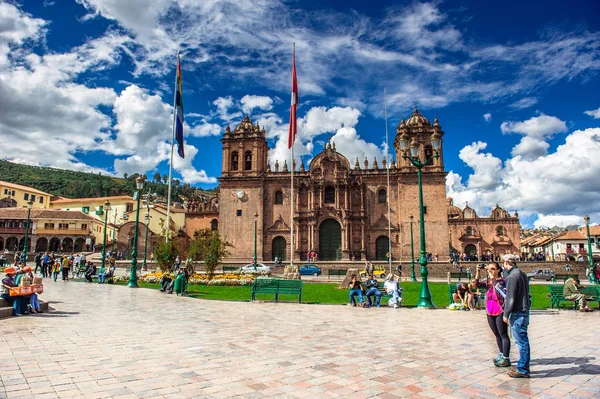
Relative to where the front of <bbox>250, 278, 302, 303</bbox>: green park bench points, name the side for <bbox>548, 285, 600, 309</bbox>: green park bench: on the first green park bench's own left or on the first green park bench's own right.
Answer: on the first green park bench's own left

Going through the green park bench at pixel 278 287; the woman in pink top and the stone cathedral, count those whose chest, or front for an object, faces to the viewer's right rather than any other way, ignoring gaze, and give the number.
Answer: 0

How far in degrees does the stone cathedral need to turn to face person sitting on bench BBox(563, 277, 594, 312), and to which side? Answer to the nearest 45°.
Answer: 0° — it already faces them

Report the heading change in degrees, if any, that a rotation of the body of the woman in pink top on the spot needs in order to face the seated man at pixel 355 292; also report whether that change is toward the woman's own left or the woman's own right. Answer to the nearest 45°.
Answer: approximately 90° to the woman's own right

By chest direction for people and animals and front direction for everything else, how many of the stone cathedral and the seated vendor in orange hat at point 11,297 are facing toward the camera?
1

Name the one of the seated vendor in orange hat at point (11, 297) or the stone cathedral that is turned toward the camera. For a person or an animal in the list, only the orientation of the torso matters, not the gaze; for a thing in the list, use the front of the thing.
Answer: the stone cathedral

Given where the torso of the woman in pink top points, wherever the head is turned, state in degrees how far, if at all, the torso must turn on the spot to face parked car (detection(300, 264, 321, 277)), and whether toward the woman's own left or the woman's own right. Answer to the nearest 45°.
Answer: approximately 90° to the woman's own right

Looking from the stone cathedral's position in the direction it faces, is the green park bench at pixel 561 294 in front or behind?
in front

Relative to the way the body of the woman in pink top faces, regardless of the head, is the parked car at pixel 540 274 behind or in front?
behind

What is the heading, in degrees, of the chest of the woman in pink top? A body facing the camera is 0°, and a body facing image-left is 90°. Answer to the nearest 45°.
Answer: approximately 45°

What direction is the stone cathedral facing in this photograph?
toward the camera

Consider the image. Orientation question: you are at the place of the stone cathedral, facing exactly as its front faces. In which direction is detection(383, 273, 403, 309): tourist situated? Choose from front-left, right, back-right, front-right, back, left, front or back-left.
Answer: front

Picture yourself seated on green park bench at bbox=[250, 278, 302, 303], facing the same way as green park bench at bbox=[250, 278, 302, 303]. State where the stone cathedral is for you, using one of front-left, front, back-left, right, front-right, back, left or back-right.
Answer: back

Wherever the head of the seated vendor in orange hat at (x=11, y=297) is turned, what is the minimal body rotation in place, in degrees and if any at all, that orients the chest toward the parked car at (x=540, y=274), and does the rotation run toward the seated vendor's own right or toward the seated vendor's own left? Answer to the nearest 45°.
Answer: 0° — they already face it
